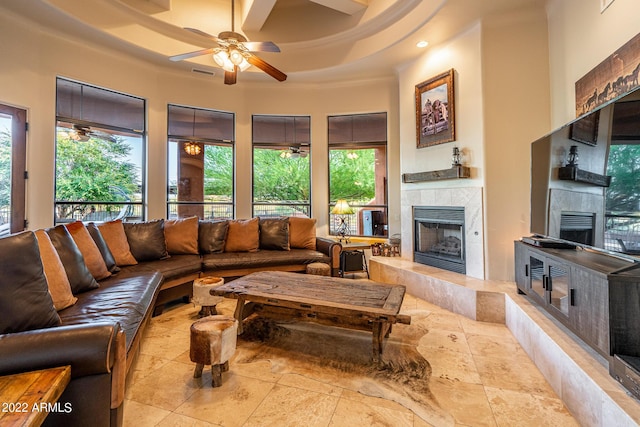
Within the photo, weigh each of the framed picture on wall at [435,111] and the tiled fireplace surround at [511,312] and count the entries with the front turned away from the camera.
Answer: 0

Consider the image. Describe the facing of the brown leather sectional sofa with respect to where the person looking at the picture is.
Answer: facing the viewer and to the right of the viewer

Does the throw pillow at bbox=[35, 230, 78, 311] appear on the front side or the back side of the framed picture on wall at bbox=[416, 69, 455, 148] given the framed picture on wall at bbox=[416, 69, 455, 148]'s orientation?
on the front side

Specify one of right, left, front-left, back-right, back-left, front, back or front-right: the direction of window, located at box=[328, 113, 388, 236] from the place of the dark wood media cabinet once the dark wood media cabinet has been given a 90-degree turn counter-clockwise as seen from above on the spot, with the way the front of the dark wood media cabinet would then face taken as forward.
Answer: back

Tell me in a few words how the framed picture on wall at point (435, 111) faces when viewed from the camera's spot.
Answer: facing the viewer and to the left of the viewer

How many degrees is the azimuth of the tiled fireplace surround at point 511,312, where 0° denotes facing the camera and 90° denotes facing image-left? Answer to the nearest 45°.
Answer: approximately 45°

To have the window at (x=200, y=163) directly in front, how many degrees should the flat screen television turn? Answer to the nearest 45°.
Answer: approximately 45° to its right

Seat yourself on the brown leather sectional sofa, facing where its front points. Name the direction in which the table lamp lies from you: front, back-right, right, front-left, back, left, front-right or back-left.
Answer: left

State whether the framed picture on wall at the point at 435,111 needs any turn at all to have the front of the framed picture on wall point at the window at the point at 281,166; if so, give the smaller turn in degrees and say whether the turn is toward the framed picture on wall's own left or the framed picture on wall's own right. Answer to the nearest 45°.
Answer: approximately 45° to the framed picture on wall's own right

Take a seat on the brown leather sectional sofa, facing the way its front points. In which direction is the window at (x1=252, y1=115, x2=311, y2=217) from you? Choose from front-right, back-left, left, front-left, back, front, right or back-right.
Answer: left

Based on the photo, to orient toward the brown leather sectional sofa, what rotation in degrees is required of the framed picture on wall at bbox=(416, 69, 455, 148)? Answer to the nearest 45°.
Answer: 0° — it already faces it

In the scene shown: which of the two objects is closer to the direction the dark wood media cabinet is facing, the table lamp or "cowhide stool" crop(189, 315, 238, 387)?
the cowhide stool

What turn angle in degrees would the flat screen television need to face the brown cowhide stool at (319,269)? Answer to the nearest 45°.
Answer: approximately 45° to its right

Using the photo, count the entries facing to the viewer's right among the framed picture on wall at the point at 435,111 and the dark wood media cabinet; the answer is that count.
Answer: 0

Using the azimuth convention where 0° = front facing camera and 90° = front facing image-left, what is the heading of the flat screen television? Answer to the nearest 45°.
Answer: approximately 45°

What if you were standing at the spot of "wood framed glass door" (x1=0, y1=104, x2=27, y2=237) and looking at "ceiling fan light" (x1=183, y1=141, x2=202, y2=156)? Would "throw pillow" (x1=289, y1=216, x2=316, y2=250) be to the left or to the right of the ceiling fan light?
right

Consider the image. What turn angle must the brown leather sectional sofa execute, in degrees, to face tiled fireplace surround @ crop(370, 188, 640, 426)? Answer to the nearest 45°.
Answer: approximately 45° to its left
